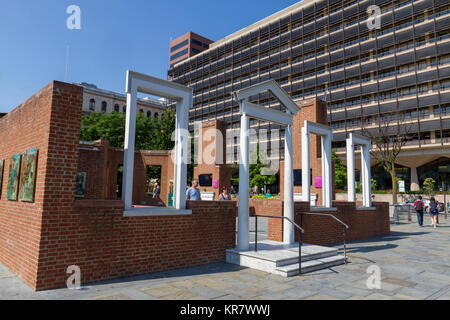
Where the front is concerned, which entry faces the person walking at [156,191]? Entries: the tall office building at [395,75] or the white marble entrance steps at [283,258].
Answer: the tall office building

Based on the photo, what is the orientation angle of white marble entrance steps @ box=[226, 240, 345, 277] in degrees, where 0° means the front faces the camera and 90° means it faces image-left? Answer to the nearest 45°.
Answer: approximately 315°

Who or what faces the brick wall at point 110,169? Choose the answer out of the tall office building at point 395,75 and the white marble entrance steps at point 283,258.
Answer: the tall office building

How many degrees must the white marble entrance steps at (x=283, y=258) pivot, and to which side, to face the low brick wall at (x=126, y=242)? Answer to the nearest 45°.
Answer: approximately 90° to its right

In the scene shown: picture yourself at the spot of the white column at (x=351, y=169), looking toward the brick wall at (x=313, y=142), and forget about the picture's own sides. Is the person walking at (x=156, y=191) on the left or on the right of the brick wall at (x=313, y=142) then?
left

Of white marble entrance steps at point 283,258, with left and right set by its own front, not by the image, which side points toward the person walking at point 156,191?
back

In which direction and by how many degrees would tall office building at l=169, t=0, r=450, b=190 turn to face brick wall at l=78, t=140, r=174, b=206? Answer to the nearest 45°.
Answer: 0° — it already faces it

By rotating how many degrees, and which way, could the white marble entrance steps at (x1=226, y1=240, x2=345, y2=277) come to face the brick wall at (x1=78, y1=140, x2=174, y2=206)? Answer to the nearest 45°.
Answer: approximately 180°

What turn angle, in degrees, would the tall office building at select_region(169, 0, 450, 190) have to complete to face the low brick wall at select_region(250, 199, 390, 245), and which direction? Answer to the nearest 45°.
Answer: approximately 45° to its left

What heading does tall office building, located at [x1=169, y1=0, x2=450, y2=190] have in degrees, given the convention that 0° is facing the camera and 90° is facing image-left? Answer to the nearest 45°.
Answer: approximately 45°

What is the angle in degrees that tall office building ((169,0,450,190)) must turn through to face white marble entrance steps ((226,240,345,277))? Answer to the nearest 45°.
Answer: approximately 45° to its left
